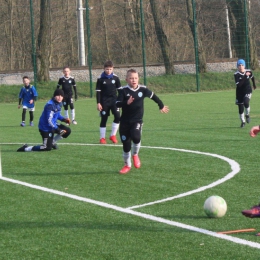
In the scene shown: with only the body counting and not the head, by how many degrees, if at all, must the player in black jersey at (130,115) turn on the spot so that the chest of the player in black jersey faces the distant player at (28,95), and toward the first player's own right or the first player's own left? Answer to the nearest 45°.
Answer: approximately 180°

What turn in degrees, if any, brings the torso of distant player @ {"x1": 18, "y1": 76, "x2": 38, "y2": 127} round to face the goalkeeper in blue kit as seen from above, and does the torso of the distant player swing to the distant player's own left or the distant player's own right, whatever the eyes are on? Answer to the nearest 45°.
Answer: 0° — they already face them

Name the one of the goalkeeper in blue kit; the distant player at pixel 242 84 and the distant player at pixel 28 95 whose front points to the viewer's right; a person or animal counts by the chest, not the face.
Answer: the goalkeeper in blue kit

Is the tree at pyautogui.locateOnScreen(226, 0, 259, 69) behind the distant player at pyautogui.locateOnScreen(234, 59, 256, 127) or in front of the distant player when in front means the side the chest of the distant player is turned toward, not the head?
behind

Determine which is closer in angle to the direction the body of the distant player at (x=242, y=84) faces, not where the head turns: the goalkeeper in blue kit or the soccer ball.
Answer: the soccer ball

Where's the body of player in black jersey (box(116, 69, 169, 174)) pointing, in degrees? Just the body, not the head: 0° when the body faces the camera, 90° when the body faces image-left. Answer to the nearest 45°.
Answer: approximately 0°

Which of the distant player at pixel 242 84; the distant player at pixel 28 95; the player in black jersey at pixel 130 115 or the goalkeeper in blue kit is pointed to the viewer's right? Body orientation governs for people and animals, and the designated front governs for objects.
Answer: the goalkeeper in blue kit

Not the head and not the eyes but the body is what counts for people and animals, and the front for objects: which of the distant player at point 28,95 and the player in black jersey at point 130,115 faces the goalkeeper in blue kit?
the distant player

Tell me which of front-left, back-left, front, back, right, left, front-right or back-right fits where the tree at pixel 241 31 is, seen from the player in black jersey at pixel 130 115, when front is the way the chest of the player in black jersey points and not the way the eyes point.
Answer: back

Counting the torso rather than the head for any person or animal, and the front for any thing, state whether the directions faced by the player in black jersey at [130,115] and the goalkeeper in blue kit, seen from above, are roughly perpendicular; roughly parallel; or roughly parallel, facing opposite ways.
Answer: roughly perpendicular

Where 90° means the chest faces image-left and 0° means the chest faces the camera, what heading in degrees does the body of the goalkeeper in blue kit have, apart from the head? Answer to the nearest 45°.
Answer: approximately 270°
